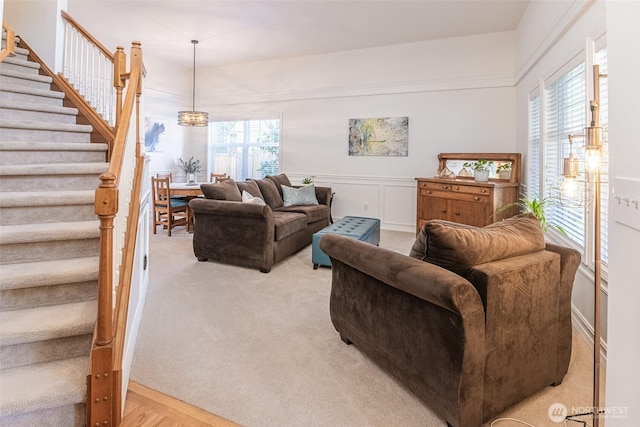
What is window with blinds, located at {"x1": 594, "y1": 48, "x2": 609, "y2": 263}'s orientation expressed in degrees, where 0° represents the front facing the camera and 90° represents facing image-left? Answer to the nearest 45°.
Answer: approximately 45°

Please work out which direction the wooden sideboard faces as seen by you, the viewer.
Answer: facing the viewer and to the left of the viewer

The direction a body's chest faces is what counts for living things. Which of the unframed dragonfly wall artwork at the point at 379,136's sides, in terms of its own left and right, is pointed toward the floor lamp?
front

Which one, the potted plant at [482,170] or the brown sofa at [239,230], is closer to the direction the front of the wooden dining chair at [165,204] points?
the potted plant

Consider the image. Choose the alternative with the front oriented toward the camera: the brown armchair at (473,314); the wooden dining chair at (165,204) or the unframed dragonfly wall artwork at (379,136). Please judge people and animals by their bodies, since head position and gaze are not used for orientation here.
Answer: the unframed dragonfly wall artwork

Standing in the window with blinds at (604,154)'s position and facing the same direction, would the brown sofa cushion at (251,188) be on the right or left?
on its right

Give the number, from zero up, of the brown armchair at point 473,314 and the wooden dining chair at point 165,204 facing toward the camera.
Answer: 0

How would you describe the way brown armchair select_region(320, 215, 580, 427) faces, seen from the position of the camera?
facing away from the viewer and to the left of the viewer

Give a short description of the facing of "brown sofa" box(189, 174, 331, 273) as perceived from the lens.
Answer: facing the viewer and to the right of the viewer
